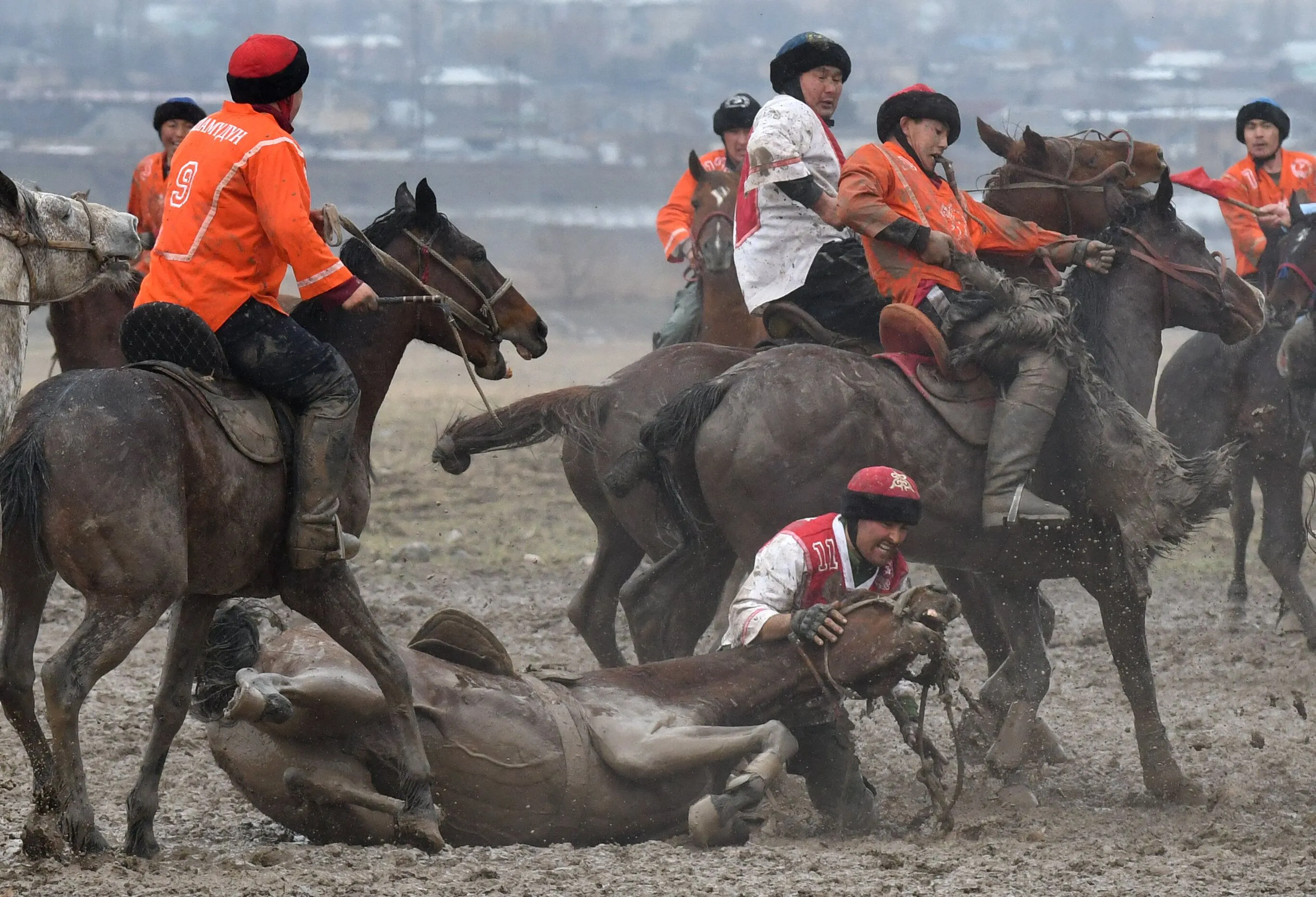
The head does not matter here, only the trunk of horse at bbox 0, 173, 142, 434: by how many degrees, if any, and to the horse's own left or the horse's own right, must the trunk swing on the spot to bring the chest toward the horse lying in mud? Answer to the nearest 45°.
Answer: approximately 45° to the horse's own right

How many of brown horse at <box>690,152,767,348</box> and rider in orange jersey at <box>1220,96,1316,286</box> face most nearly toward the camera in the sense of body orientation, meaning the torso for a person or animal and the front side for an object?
2

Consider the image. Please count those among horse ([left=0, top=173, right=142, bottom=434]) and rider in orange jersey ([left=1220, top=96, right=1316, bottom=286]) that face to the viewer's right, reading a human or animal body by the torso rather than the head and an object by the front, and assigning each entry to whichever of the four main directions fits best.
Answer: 1

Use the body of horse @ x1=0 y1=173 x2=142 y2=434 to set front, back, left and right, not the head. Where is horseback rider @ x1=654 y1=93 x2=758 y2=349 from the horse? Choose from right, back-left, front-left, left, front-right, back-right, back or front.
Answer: front-left

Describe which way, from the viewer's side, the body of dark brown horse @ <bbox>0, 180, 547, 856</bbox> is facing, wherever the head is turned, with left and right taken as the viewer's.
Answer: facing away from the viewer and to the right of the viewer

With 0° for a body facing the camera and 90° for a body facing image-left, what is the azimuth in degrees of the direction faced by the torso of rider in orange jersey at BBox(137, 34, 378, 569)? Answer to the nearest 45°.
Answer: approximately 225°

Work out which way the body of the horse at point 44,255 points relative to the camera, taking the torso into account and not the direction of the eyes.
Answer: to the viewer's right

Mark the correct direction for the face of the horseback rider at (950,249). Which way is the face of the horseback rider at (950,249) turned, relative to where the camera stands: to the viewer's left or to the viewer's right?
to the viewer's right

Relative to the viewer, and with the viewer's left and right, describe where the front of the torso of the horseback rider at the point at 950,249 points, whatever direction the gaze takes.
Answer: facing the viewer and to the right of the viewer

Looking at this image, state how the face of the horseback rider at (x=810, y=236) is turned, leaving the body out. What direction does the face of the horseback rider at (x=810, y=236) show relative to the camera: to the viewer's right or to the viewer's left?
to the viewer's right
